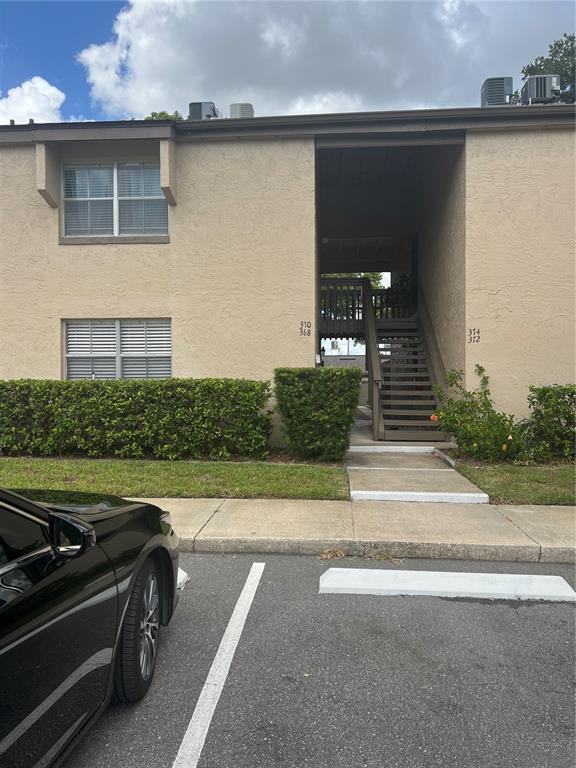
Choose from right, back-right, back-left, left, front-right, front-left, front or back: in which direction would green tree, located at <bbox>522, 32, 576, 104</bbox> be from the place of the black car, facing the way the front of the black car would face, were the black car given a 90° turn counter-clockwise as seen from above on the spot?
right

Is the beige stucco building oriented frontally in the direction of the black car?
yes

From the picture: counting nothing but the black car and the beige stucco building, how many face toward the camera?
1

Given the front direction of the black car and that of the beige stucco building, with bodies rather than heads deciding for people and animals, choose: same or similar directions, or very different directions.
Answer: very different directions

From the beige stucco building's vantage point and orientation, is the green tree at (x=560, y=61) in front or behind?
behind

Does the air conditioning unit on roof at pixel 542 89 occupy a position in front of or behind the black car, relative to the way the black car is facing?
in front

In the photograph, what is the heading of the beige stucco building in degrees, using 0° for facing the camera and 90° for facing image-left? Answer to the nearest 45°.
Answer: approximately 0°

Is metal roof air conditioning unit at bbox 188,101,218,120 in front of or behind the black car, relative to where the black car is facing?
in front

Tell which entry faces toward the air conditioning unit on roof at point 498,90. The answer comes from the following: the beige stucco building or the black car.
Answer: the black car

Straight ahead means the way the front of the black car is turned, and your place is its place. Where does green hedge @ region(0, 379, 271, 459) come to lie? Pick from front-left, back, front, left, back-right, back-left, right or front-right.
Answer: front-left

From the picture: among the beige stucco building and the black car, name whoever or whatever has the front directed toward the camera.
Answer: the beige stucco building

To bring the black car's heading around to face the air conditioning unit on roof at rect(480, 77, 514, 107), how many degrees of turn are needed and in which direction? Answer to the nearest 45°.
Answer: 0° — it already faces it

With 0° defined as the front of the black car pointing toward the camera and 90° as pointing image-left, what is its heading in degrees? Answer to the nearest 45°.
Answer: approximately 225°
